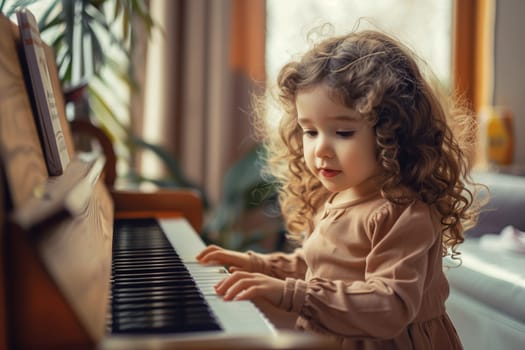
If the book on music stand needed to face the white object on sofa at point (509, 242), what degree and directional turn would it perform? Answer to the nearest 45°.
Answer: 0° — it already faces it

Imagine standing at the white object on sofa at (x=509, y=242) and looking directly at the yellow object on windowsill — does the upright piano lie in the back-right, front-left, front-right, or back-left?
back-left

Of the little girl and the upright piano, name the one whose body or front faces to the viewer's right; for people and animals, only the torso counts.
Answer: the upright piano

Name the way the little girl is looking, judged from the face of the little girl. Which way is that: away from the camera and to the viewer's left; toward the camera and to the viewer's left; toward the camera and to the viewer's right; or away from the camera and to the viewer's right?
toward the camera and to the viewer's left

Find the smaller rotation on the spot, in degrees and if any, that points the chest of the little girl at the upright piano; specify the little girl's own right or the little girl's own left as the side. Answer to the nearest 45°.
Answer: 0° — they already face it

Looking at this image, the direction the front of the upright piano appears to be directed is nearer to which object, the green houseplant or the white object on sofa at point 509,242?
the white object on sofa

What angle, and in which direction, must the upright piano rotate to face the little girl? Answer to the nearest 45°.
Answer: approximately 45° to its left

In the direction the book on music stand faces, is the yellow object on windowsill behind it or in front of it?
in front

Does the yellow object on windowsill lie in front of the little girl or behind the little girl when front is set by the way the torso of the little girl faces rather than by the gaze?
behind

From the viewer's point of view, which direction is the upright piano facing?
to the viewer's right

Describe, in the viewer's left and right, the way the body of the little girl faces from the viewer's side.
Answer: facing the viewer and to the left of the viewer

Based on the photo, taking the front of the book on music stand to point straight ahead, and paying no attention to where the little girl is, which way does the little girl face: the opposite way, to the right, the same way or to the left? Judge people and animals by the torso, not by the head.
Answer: the opposite way

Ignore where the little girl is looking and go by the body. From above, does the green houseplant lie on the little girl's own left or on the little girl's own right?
on the little girl's own right

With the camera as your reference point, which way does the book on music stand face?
facing to the right of the viewer
